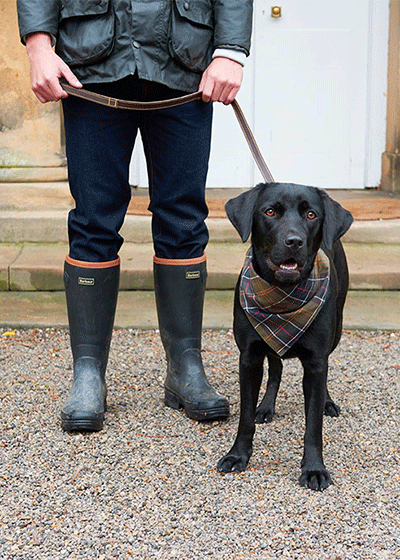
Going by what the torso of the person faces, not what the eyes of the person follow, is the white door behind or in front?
behind

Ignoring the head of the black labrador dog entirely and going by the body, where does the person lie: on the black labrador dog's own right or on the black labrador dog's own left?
on the black labrador dog's own right

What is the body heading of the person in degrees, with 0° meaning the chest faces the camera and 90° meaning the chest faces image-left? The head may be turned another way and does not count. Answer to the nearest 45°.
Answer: approximately 0°

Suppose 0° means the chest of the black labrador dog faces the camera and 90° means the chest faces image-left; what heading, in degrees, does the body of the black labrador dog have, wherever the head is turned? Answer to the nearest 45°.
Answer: approximately 0°

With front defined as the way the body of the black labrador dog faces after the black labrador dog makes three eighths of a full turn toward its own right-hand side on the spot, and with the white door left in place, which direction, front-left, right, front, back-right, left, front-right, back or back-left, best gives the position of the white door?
front-right

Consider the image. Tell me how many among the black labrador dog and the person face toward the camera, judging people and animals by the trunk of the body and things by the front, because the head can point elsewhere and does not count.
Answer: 2
